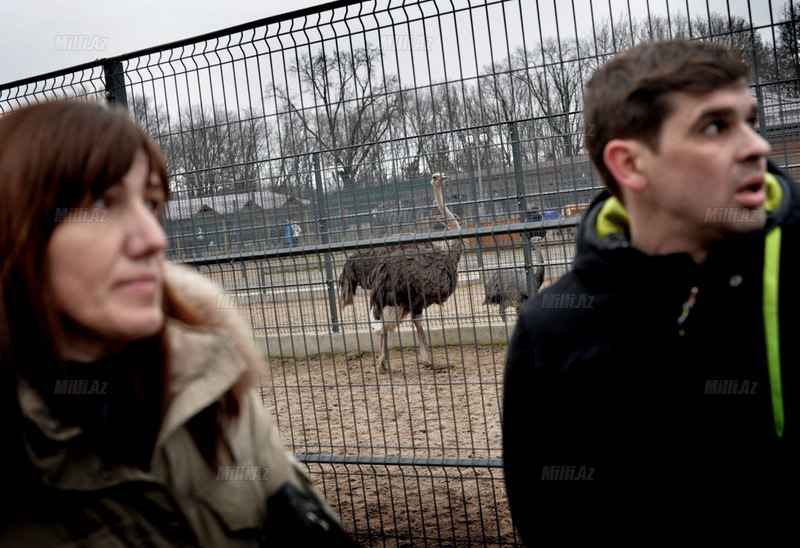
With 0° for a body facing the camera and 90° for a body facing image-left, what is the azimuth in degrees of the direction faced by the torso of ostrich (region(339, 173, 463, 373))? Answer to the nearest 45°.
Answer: approximately 270°

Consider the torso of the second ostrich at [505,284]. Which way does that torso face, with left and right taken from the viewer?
facing to the right of the viewer

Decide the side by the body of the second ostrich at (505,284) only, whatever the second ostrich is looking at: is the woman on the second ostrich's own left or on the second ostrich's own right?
on the second ostrich's own right

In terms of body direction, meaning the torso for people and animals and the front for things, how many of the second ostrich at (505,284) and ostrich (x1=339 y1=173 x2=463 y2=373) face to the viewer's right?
2

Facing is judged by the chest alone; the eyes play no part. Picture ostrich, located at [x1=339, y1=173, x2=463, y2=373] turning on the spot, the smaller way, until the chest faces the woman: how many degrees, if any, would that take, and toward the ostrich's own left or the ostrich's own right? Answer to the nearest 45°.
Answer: approximately 90° to the ostrich's own right

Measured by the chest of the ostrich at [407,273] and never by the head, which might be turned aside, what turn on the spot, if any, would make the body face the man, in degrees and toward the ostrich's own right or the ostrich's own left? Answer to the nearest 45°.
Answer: approximately 90° to the ostrich's own right

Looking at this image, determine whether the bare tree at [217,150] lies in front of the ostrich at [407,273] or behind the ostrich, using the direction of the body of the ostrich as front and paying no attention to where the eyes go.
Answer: behind

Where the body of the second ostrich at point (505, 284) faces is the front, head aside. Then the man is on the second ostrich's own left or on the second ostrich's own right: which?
on the second ostrich's own right
